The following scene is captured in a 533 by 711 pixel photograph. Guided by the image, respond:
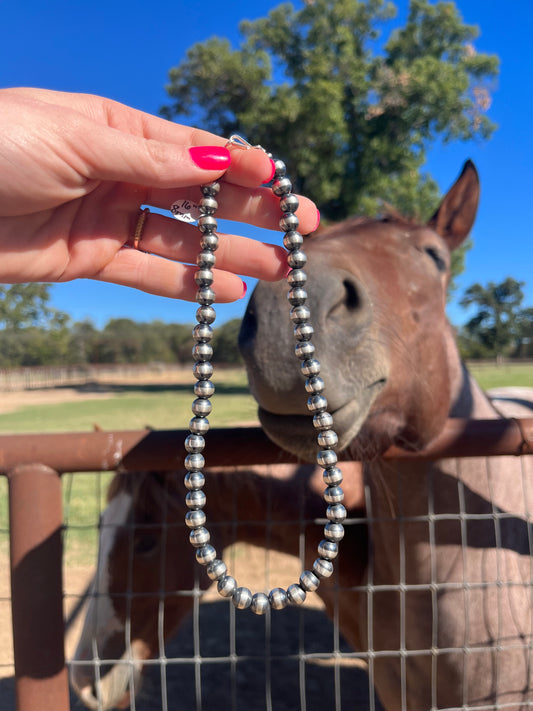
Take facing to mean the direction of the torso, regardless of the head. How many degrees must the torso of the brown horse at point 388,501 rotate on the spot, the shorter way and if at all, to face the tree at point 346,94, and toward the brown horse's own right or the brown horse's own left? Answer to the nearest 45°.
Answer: approximately 135° to the brown horse's own right

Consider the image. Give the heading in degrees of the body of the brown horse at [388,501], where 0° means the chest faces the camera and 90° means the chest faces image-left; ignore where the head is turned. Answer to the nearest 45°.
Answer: approximately 45°

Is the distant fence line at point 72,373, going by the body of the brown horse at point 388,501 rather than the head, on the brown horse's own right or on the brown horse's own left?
on the brown horse's own right

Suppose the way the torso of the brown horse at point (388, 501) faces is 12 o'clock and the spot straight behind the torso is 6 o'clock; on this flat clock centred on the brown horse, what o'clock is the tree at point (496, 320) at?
The tree is roughly at 5 o'clock from the brown horse.
